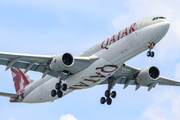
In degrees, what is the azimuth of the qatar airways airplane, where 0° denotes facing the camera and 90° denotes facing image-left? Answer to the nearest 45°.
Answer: approximately 315°
